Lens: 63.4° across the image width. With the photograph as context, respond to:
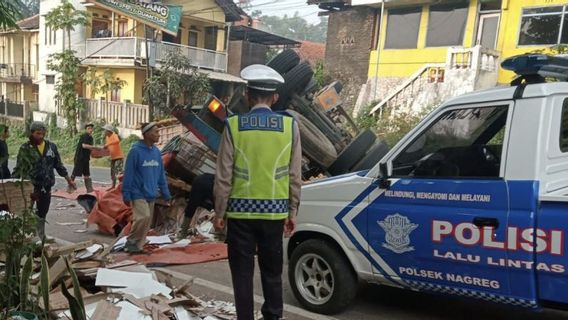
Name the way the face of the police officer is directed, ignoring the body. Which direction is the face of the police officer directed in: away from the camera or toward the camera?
away from the camera

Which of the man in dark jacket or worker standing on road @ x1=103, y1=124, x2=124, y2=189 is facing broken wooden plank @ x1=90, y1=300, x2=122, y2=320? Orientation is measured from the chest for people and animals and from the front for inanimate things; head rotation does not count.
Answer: the man in dark jacket

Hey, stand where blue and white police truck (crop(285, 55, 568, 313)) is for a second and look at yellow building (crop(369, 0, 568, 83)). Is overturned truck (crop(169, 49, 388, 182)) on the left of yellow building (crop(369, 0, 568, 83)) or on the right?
left

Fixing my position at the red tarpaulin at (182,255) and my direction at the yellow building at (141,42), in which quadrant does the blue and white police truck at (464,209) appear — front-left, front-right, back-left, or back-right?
back-right

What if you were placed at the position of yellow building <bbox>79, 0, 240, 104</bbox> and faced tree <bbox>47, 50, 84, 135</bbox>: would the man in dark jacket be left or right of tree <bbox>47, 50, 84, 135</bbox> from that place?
left

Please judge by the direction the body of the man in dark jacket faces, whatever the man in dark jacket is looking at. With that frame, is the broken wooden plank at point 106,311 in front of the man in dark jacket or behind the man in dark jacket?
in front

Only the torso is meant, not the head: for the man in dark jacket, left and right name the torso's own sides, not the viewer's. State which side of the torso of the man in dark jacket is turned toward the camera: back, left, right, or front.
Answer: front

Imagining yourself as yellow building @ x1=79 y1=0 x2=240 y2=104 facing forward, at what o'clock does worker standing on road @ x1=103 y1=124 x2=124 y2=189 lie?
The worker standing on road is roughly at 12 o'clock from the yellow building.

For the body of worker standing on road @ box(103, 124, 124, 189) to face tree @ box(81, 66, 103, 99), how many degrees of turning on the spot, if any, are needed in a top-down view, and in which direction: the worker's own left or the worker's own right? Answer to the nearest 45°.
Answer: approximately 90° to the worker's own right

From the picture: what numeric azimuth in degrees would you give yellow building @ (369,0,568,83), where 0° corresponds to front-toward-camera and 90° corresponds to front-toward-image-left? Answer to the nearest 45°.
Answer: approximately 0°

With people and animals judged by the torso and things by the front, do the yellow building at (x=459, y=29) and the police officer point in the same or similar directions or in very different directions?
very different directions

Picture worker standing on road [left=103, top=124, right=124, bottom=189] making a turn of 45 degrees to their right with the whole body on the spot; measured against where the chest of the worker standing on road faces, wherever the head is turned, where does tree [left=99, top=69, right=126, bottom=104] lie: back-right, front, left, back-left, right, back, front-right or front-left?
front-right

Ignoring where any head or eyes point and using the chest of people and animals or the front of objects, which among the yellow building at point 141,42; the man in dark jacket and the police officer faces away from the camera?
the police officer

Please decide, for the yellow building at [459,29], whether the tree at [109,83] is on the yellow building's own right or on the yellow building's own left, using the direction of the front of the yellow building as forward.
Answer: on the yellow building's own right

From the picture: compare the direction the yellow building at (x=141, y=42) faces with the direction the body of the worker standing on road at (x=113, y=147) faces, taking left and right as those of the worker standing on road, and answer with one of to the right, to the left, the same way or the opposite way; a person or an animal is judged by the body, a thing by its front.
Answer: to the left

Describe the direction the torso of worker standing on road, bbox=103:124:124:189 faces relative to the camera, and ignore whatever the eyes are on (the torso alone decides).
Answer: to the viewer's left

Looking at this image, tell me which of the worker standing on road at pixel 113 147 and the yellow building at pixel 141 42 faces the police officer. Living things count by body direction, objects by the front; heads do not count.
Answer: the yellow building
